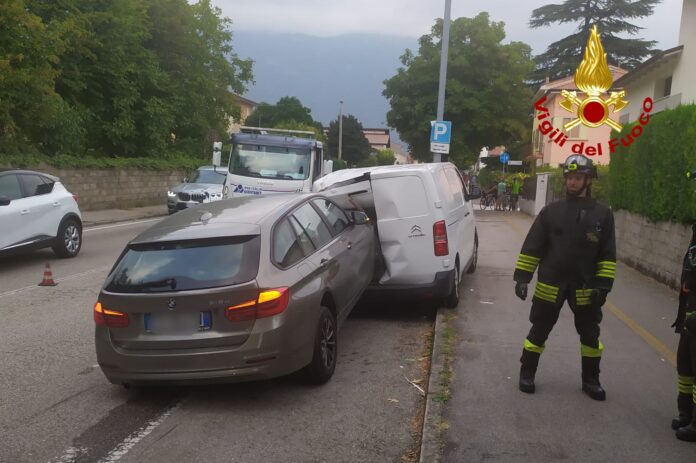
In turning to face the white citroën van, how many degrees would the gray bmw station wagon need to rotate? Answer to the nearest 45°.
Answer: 0° — it already faces it

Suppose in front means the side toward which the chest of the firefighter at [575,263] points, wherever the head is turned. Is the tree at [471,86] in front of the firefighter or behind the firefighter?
behind

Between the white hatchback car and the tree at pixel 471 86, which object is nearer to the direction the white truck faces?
the white hatchback car

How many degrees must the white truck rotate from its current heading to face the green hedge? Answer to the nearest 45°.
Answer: approximately 45° to its left

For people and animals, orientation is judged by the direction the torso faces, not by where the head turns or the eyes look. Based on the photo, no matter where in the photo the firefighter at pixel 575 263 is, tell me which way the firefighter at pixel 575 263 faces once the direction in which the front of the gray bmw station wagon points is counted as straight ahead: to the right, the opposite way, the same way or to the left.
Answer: the opposite way
